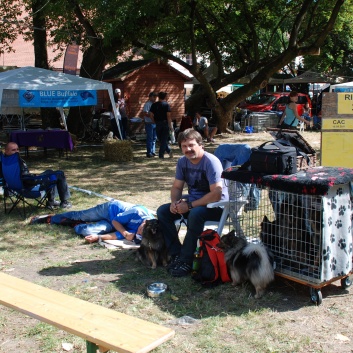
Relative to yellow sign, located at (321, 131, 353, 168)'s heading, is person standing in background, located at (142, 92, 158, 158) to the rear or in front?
to the rear

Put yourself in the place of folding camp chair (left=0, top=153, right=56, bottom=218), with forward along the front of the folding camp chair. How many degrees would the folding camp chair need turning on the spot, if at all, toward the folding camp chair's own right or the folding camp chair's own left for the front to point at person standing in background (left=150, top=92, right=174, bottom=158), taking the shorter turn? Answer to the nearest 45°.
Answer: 0° — it already faces them

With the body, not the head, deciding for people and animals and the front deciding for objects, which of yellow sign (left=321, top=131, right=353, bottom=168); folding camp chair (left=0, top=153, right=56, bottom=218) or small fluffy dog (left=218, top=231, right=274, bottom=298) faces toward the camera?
the yellow sign

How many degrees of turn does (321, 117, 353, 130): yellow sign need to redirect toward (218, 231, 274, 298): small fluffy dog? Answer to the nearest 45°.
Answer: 0° — it already faces it

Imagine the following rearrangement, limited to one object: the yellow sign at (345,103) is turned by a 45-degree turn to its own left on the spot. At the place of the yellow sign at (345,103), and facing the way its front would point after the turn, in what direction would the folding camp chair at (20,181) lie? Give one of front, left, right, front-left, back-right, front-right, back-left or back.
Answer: back-right

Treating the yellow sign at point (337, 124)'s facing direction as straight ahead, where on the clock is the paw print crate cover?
The paw print crate cover is roughly at 12 o'clock from the yellow sign.

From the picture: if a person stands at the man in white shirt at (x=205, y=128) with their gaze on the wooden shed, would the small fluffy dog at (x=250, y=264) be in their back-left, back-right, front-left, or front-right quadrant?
back-left

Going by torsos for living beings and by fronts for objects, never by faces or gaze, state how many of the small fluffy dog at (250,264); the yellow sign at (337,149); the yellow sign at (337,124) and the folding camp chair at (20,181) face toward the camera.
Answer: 2

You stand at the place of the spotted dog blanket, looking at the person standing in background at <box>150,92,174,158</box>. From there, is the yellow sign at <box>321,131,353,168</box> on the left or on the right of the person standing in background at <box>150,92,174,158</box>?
right

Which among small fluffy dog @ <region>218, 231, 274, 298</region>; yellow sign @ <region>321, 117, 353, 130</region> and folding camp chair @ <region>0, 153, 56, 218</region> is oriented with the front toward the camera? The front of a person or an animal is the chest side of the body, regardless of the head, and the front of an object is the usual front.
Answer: the yellow sign

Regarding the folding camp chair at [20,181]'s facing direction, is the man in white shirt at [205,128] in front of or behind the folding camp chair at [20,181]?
in front

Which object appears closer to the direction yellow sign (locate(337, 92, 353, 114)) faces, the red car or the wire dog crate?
the wire dog crate

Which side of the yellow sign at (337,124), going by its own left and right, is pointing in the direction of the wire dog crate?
front
